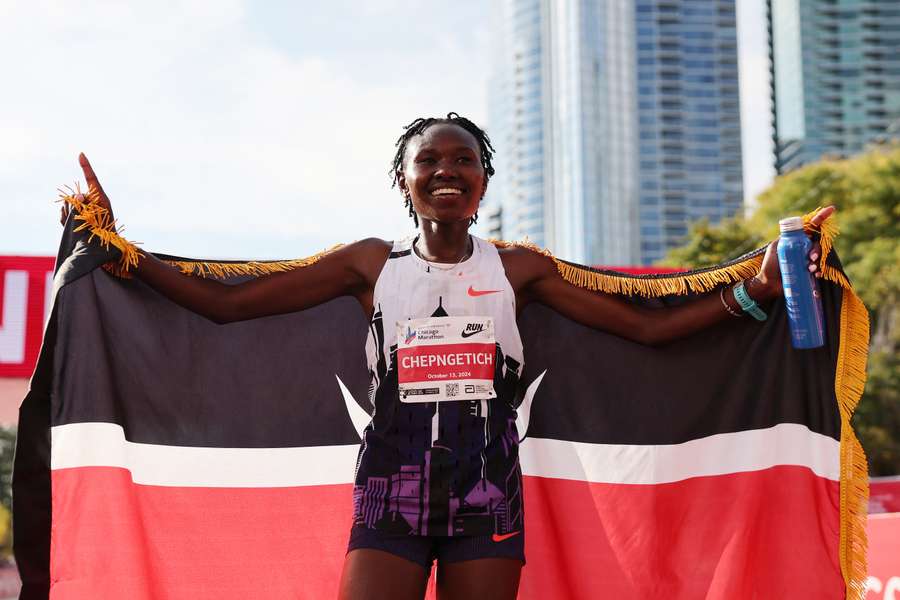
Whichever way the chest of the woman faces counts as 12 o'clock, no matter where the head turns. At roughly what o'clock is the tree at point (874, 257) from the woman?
The tree is roughly at 7 o'clock from the woman.

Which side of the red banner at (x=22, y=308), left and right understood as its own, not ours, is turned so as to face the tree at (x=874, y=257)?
left

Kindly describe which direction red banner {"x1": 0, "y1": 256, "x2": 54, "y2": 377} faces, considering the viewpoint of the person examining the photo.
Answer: facing the viewer

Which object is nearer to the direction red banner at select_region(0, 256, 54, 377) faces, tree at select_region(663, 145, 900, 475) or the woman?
the woman

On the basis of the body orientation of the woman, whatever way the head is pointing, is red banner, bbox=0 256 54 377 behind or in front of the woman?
behind

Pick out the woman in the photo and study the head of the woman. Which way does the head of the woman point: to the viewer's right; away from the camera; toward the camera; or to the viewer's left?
toward the camera

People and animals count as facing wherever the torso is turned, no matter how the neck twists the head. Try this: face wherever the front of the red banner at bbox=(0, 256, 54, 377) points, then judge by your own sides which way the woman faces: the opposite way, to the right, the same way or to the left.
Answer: the same way

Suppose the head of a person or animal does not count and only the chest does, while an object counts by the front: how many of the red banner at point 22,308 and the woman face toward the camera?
2

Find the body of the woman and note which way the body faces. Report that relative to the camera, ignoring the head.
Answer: toward the camera

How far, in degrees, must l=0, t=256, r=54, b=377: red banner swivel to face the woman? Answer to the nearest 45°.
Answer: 0° — it already faces them
